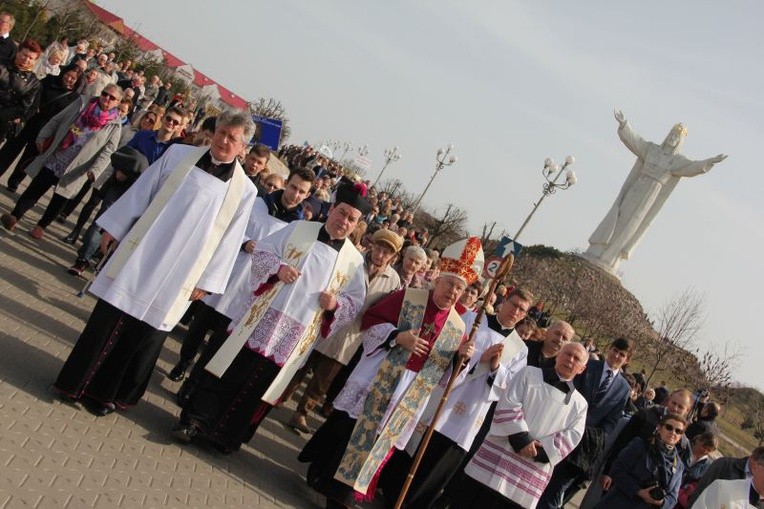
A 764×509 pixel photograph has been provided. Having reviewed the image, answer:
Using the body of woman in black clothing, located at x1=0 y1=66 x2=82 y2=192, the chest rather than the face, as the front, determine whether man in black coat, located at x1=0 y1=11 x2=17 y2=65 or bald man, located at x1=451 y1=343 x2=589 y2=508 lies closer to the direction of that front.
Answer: the bald man

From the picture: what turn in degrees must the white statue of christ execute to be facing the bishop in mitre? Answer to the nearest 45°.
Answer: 0° — it already faces them

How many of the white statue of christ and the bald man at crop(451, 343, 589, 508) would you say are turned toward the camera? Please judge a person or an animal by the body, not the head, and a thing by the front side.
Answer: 2

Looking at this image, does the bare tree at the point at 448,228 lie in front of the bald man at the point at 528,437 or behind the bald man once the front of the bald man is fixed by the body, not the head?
behind

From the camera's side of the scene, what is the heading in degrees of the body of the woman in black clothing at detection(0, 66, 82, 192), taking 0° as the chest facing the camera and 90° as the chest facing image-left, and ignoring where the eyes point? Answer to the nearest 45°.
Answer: approximately 315°

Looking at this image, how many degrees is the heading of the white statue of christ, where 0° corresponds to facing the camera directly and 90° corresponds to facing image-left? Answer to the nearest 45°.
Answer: approximately 0°

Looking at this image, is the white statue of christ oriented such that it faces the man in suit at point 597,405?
yes

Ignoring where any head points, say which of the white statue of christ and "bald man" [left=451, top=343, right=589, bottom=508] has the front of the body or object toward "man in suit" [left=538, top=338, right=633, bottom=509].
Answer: the white statue of christ

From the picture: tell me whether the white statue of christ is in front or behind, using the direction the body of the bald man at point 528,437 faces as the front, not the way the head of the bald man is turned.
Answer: behind

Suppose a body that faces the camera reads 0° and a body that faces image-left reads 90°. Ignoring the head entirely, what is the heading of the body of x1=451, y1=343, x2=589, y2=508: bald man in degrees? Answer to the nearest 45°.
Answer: approximately 0°

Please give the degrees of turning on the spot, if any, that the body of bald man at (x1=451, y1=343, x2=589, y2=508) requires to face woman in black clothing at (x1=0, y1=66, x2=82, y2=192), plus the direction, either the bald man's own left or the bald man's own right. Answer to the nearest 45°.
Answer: approximately 90° to the bald man's own right
